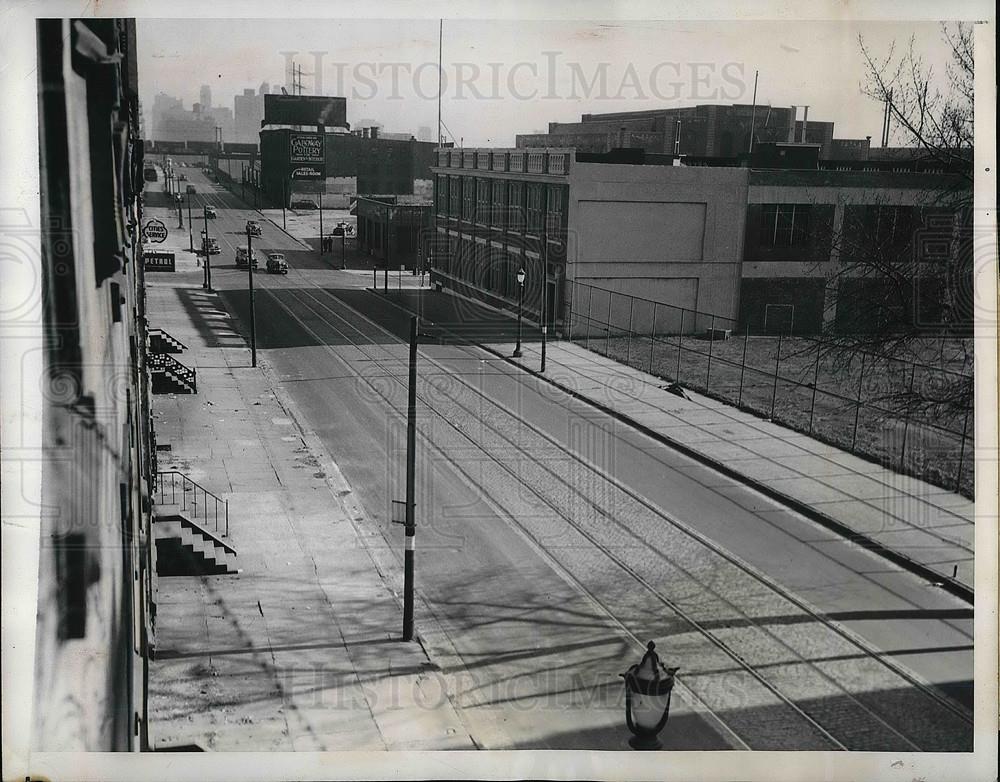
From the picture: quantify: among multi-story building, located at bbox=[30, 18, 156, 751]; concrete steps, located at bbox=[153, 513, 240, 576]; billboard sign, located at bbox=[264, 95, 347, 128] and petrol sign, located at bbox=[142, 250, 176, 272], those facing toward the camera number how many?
2

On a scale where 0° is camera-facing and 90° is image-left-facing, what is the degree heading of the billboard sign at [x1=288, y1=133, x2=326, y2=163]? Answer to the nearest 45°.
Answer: approximately 0°

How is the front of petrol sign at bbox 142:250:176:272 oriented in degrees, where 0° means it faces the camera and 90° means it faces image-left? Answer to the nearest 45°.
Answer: approximately 0°

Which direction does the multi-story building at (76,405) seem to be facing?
to the viewer's right
